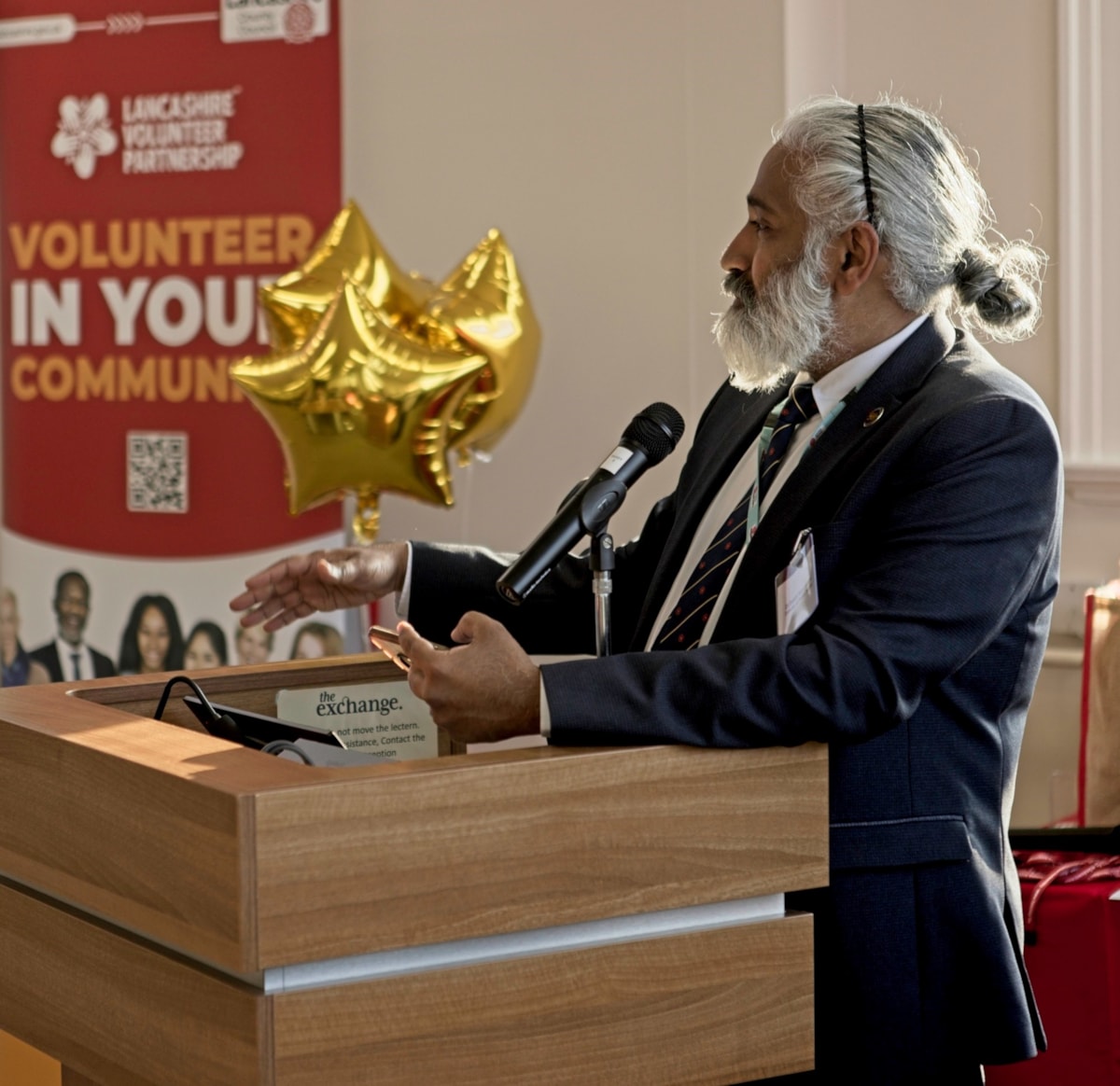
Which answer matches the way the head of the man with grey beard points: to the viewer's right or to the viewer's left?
to the viewer's left

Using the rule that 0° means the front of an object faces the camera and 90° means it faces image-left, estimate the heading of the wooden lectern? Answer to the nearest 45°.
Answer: approximately 45°

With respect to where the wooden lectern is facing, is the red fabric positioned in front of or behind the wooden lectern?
behind

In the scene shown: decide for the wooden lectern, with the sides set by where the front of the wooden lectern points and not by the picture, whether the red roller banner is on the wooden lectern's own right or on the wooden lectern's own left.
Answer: on the wooden lectern's own right
